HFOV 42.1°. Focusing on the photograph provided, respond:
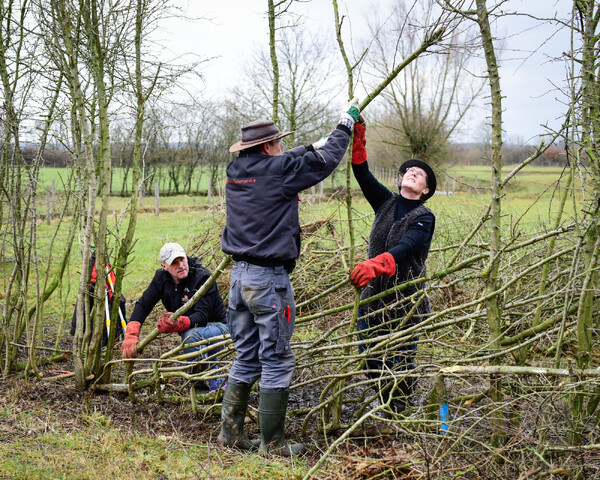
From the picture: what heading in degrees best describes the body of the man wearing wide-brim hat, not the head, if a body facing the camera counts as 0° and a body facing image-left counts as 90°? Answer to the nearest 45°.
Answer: approximately 225°

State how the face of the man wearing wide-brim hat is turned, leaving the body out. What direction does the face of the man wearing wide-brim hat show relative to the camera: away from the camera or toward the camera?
away from the camera
